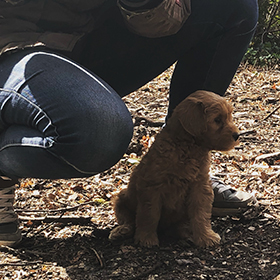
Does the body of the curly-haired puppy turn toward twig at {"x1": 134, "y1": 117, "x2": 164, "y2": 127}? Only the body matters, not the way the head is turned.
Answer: no

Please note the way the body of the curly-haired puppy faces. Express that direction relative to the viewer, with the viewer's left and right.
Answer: facing the viewer and to the right of the viewer

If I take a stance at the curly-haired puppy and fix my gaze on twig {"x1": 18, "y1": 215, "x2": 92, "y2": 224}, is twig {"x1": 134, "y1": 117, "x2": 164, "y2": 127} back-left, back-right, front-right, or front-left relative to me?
front-right

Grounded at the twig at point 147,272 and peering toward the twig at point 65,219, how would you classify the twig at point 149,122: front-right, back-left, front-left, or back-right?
front-right
